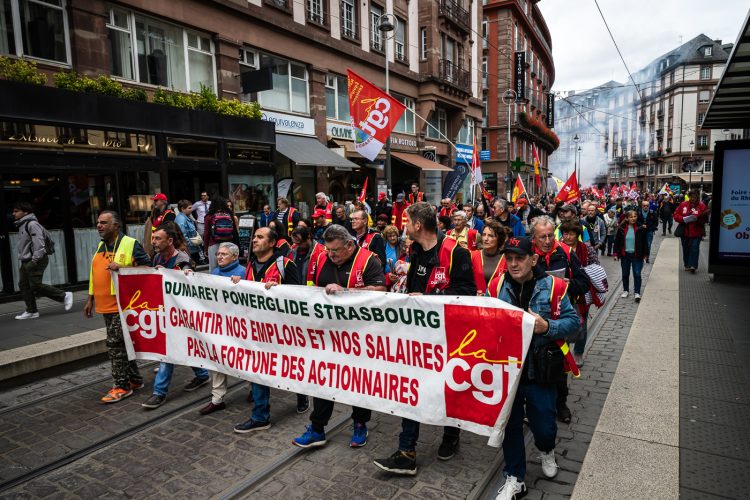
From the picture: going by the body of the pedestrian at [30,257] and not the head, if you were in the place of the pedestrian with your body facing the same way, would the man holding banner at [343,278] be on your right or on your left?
on your left

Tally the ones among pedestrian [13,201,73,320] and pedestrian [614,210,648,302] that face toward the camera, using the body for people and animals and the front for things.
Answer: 1

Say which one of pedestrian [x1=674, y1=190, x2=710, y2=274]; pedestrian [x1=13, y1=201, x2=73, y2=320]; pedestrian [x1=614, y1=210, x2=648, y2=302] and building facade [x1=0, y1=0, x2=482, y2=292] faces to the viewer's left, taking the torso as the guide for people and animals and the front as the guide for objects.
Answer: pedestrian [x1=13, y1=201, x2=73, y2=320]

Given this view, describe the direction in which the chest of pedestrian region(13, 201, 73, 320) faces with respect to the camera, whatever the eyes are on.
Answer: to the viewer's left

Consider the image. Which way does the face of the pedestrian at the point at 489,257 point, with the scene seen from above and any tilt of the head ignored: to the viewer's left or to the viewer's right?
to the viewer's left

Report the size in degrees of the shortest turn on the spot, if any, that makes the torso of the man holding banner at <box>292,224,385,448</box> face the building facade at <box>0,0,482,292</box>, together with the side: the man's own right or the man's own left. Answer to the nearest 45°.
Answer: approximately 135° to the man's own right

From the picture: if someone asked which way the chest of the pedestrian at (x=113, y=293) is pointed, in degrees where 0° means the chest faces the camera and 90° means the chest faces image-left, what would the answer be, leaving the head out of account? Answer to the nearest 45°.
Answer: approximately 45°

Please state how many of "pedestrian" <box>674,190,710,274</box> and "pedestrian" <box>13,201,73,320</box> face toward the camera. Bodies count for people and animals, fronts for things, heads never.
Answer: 1

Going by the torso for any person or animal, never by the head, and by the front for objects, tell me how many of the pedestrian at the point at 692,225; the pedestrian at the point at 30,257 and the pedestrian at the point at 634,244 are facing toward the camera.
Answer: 2

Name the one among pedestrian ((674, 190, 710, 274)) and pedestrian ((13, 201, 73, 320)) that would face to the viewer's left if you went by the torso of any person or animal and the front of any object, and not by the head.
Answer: pedestrian ((13, 201, 73, 320))

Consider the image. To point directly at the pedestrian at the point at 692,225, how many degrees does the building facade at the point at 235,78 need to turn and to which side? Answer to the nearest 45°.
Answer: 0° — it already faces them

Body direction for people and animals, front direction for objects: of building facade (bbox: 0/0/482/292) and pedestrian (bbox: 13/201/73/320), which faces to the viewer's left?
the pedestrian
